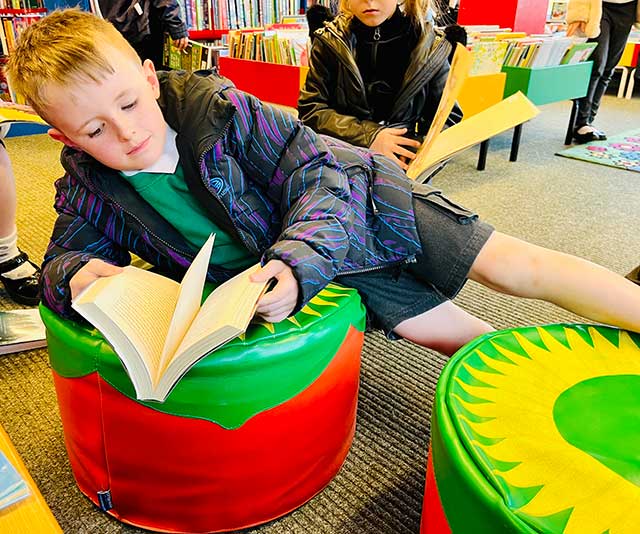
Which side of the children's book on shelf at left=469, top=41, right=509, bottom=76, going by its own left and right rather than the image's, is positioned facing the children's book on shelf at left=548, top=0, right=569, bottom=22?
back

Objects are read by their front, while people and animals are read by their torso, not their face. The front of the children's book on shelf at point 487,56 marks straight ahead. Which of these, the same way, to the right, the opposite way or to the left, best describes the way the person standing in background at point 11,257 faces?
to the left

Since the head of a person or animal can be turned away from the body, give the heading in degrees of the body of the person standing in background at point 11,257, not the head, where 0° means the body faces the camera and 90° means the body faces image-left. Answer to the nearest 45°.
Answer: approximately 315°

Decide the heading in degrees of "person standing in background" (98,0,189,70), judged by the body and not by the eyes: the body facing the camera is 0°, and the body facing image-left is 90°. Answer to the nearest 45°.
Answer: approximately 0°

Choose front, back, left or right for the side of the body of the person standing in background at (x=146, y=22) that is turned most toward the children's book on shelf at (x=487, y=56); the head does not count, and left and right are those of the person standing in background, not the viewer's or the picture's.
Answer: left

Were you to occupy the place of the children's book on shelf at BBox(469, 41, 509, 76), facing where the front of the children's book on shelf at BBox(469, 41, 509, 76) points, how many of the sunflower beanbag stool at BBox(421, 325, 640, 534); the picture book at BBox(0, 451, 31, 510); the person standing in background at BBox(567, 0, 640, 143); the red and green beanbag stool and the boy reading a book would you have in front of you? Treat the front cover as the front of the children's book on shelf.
4

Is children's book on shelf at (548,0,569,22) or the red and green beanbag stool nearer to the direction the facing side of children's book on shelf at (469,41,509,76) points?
the red and green beanbag stool

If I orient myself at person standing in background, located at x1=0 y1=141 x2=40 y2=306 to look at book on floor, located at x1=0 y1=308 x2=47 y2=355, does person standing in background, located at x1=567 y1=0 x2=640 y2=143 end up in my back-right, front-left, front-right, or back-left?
back-left

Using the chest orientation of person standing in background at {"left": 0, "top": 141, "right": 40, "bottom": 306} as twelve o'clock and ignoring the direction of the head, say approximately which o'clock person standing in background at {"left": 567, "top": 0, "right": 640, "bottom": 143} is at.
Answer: person standing in background at {"left": 567, "top": 0, "right": 640, "bottom": 143} is roughly at 10 o'clock from person standing in background at {"left": 0, "top": 141, "right": 40, "bottom": 306}.

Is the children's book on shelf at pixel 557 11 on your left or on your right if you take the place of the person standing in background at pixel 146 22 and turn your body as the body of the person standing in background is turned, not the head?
on your left

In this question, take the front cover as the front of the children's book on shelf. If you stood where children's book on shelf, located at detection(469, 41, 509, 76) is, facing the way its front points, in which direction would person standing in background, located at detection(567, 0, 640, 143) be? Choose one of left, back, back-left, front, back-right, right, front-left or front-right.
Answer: back-left
